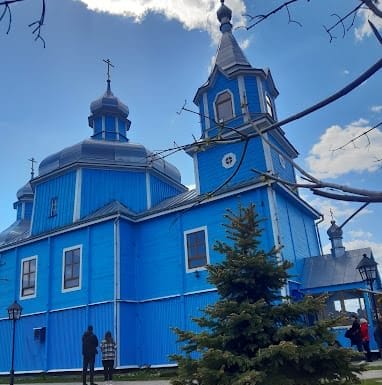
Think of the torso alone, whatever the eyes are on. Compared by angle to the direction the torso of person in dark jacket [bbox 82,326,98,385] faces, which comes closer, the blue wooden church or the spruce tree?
the blue wooden church

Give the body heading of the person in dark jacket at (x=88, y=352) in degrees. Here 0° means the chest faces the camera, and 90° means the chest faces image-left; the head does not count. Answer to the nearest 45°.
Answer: approximately 180°

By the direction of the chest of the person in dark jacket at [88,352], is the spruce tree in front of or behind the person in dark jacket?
behind

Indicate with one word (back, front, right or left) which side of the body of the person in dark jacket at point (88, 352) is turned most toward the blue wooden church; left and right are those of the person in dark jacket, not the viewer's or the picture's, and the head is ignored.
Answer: front
